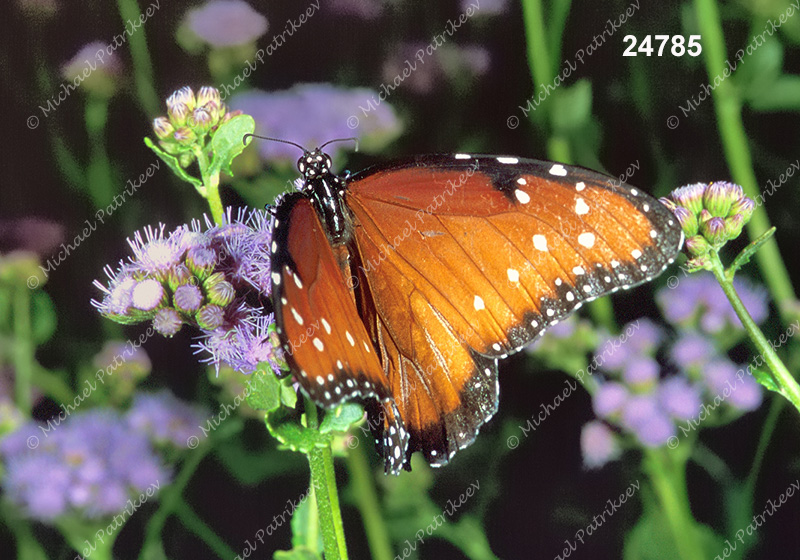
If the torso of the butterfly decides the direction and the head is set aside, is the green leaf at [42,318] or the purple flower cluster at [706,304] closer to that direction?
the green leaf

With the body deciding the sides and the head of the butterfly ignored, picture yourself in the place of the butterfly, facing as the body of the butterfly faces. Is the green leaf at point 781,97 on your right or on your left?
on your right

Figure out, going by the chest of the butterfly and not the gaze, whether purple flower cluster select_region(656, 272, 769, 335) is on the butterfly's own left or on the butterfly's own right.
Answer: on the butterfly's own right

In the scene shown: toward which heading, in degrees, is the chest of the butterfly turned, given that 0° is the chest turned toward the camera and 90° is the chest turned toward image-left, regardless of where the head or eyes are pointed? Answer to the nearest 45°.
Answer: approximately 135°

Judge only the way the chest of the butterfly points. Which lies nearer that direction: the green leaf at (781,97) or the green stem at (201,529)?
the green stem
